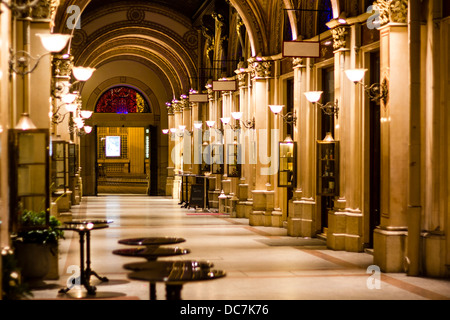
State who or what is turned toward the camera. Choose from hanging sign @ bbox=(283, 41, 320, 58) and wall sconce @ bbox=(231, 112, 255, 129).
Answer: the hanging sign

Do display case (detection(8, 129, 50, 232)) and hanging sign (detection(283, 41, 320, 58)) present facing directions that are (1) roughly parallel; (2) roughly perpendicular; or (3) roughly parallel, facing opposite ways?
roughly perpendicular

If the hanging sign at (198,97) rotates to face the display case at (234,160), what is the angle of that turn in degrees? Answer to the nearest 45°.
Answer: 0° — it already faces it

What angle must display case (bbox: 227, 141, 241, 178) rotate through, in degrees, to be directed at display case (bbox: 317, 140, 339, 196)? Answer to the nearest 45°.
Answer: approximately 45° to its left

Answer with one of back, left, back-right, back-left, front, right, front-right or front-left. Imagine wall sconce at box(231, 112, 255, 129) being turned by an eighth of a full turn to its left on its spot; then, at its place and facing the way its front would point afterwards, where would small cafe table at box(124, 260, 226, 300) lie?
front-left

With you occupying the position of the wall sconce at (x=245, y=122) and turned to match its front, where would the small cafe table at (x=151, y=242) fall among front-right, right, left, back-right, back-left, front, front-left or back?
left

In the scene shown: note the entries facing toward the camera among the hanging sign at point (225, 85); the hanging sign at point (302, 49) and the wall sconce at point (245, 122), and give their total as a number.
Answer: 2

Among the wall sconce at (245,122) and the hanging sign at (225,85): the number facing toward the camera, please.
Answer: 1

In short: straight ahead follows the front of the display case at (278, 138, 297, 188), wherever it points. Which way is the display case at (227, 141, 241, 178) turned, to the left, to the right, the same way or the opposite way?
the same way

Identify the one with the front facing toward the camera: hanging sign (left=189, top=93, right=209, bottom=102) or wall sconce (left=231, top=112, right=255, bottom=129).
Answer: the hanging sign

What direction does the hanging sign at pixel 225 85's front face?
toward the camera

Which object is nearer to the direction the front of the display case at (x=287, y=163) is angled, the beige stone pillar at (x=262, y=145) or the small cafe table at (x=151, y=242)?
the small cafe table

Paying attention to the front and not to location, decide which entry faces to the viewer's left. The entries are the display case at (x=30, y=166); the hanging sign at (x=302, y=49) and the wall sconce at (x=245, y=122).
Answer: the wall sconce

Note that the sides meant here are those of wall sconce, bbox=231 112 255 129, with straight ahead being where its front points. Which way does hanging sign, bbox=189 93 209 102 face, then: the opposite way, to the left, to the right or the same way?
to the left

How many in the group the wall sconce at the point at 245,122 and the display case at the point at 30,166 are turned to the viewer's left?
1

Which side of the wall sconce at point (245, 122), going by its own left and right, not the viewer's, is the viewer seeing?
left

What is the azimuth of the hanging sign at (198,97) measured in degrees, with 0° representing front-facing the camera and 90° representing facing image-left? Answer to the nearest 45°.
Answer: approximately 0°

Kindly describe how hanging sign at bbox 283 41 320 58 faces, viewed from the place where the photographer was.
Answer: facing the viewer

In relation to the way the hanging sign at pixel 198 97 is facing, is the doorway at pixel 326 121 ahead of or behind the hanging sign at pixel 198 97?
ahead
